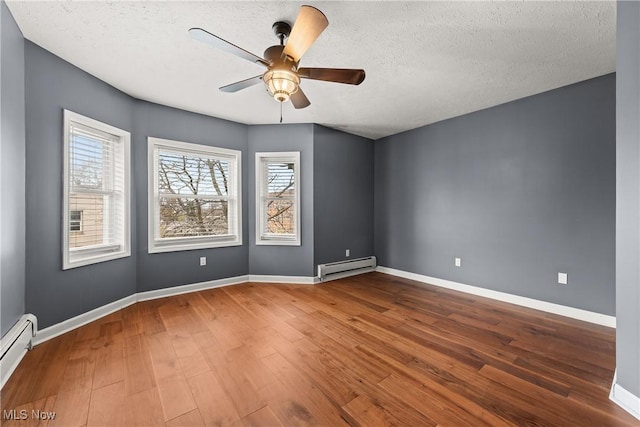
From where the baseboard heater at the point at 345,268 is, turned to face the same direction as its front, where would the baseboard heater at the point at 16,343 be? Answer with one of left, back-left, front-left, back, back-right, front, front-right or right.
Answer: right

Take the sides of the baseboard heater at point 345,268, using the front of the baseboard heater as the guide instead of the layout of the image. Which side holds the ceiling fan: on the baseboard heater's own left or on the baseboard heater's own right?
on the baseboard heater's own right

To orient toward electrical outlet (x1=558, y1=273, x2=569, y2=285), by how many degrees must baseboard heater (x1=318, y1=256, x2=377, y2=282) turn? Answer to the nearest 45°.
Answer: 0° — it already faces it

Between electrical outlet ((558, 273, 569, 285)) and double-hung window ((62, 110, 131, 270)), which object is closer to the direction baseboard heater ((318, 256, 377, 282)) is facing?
the electrical outlet

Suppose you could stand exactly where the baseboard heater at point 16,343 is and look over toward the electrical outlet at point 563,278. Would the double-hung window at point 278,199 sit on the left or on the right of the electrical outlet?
left

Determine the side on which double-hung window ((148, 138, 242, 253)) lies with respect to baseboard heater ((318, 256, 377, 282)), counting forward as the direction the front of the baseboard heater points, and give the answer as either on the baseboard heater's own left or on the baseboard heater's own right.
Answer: on the baseboard heater's own right

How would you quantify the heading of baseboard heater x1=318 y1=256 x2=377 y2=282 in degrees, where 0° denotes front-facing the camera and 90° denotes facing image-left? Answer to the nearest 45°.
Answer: approximately 315°

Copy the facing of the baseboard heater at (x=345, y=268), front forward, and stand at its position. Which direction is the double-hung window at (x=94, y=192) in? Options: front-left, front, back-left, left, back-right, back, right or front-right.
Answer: right
